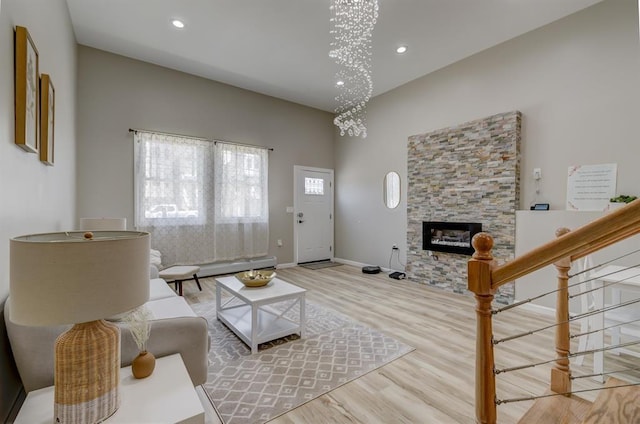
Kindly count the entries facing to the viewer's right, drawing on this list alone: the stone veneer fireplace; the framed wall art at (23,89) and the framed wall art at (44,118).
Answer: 2

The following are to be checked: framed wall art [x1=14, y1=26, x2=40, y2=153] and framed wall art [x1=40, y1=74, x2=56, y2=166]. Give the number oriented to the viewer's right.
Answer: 2

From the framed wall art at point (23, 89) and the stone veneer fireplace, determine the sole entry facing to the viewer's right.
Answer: the framed wall art

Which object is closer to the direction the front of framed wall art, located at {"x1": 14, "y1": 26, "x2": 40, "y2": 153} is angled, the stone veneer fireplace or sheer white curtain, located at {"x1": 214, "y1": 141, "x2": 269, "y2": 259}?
the stone veneer fireplace

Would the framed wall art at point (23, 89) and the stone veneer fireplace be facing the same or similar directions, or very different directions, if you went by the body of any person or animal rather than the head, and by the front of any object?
very different directions

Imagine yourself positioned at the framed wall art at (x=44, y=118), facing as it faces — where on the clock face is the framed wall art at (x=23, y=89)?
the framed wall art at (x=23, y=89) is roughly at 3 o'clock from the framed wall art at (x=44, y=118).

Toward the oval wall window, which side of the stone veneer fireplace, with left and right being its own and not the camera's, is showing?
right

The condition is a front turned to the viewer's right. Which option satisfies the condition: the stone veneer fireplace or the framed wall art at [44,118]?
the framed wall art

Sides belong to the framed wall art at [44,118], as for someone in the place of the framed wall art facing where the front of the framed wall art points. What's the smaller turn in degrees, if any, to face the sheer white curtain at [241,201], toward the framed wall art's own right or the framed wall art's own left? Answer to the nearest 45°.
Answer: approximately 45° to the framed wall art's own left

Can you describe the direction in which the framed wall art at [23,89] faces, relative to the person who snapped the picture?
facing to the right of the viewer

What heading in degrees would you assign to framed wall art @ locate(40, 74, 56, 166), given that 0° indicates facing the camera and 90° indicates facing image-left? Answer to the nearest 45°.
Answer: approximately 270°
